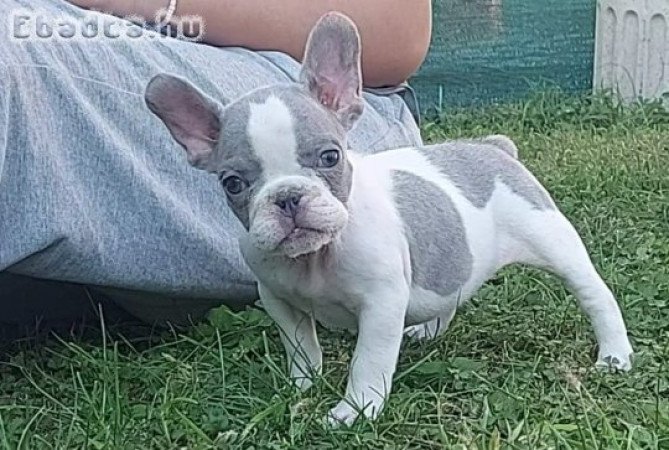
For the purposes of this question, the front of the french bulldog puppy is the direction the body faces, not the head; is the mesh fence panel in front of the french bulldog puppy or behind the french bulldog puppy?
behind

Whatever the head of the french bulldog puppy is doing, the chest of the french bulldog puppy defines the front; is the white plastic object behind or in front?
behind

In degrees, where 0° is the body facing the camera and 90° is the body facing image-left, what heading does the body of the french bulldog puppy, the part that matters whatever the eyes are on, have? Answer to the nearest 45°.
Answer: approximately 45°
